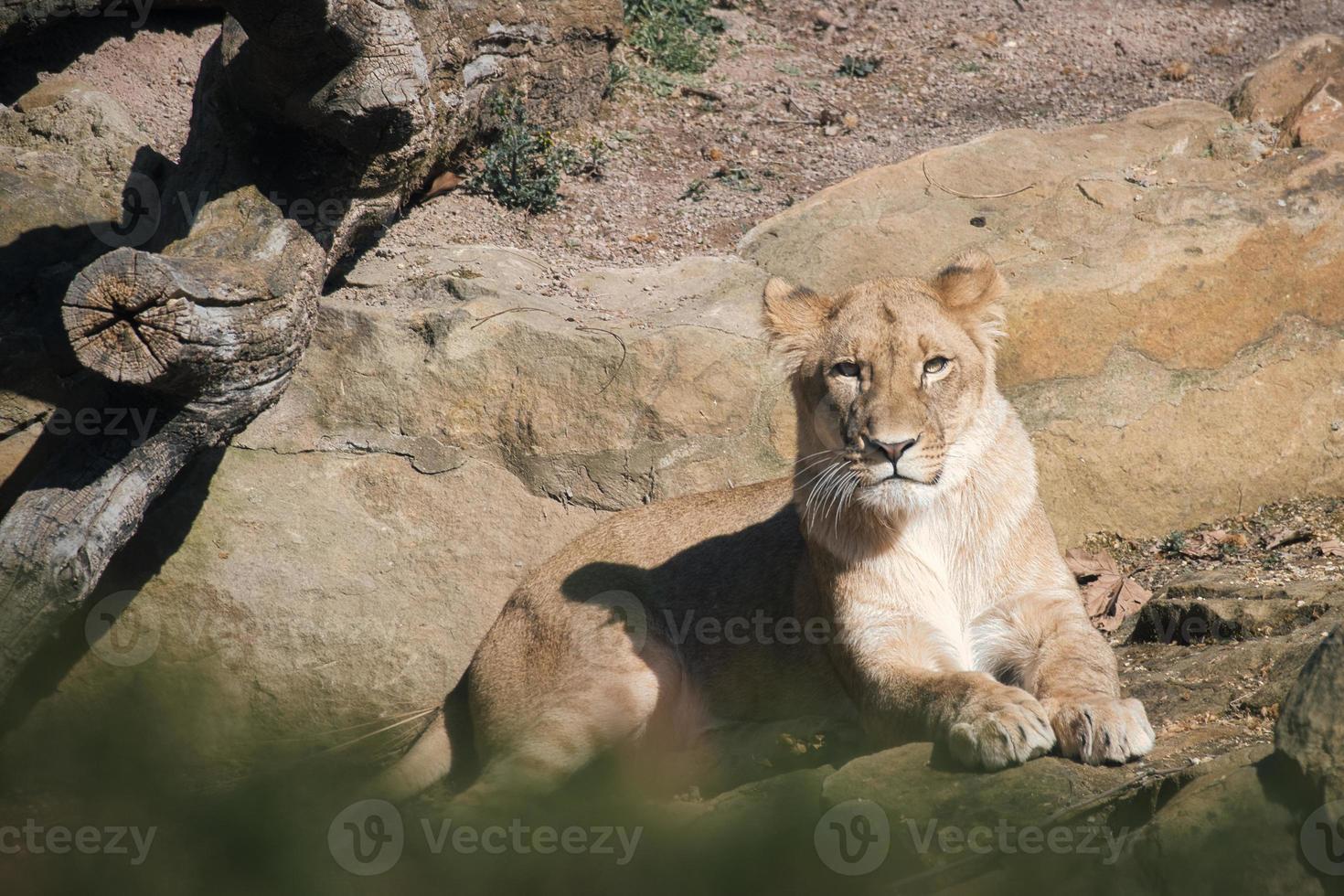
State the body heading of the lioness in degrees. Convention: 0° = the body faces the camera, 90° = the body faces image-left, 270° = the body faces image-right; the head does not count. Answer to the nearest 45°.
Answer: approximately 315°

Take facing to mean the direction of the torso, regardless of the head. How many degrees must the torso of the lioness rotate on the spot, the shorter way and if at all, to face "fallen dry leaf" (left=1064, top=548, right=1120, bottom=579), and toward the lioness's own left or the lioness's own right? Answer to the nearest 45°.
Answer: approximately 90° to the lioness's own left

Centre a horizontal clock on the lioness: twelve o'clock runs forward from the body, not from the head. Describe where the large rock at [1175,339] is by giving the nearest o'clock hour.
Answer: The large rock is roughly at 9 o'clock from the lioness.

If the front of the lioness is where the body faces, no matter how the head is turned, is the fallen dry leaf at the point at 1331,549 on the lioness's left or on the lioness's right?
on the lioness's left

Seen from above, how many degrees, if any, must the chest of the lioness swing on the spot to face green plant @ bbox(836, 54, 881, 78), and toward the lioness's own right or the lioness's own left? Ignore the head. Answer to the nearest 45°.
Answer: approximately 135° to the lioness's own left

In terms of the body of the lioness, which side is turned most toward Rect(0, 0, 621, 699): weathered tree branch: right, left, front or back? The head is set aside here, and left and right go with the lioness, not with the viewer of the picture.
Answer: back

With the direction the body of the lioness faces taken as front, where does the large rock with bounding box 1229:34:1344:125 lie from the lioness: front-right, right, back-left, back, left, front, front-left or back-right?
left

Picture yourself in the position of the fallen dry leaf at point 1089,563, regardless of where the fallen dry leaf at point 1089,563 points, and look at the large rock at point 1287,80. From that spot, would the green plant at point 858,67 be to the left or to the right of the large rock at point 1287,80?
left

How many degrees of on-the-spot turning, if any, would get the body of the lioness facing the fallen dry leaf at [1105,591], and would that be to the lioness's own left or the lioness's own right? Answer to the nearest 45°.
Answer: approximately 90° to the lioness's own left

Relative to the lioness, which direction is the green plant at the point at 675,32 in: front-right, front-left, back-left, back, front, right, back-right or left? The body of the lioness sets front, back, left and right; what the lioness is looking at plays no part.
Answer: back-left

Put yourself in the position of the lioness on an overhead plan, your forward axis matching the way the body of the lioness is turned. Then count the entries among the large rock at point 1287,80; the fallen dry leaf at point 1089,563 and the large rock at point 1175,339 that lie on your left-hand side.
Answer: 3
